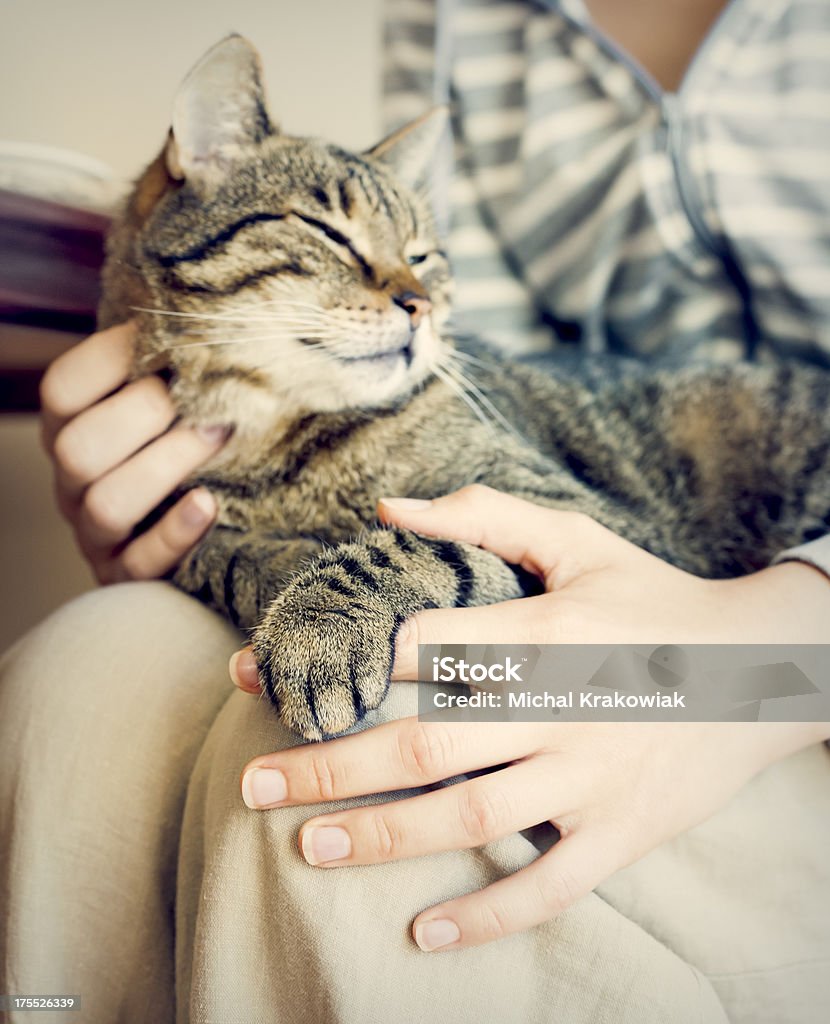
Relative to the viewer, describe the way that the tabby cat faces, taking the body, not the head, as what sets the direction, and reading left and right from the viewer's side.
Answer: facing the viewer and to the left of the viewer
